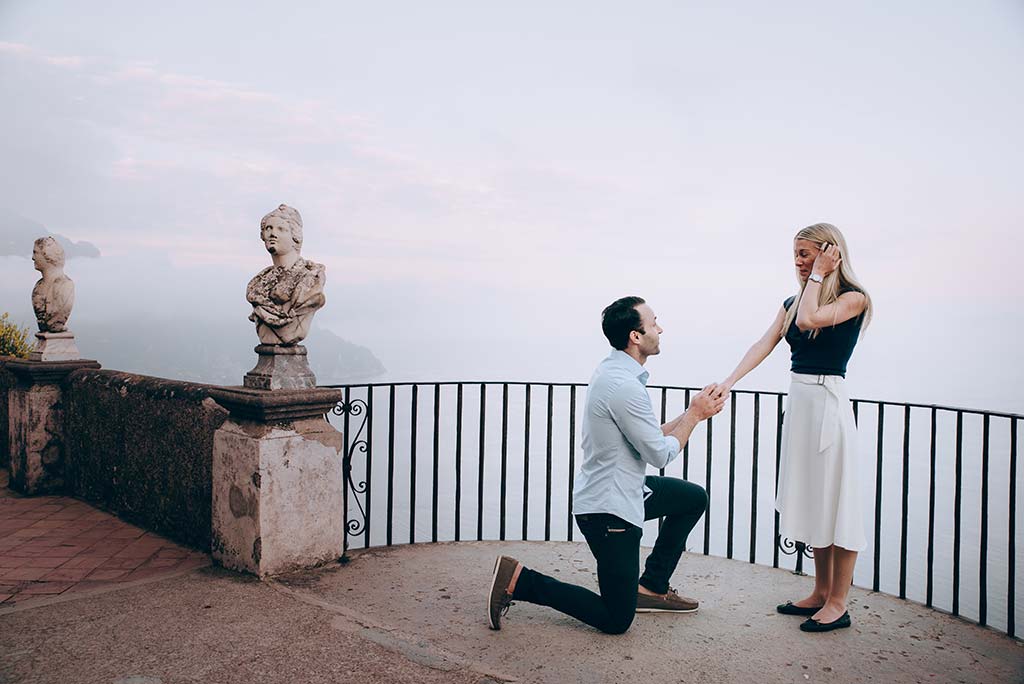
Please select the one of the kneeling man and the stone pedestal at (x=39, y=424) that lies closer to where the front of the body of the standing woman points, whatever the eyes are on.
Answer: the kneeling man

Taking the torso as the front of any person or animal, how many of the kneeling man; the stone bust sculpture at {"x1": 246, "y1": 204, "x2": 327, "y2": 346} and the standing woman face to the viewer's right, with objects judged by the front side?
1

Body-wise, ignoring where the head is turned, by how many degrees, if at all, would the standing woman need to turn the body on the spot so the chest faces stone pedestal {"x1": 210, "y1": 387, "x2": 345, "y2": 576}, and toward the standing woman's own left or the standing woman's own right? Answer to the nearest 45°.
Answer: approximately 45° to the standing woman's own right

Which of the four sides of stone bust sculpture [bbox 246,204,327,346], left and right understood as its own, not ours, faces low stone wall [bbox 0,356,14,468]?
right

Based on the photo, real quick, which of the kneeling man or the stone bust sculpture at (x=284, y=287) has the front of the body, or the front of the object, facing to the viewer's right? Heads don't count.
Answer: the kneeling man

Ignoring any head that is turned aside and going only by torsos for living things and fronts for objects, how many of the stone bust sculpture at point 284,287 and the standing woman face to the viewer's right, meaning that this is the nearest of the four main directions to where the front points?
0

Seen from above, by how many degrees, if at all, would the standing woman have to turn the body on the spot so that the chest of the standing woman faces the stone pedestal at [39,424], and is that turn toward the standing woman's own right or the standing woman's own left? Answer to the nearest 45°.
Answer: approximately 45° to the standing woman's own right

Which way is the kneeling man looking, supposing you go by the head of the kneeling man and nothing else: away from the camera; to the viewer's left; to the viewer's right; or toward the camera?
to the viewer's right

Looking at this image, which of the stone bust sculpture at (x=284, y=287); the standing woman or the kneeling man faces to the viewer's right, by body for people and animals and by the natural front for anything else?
the kneeling man

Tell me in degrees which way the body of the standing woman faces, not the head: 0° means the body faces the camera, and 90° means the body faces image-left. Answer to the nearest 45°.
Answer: approximately 45°

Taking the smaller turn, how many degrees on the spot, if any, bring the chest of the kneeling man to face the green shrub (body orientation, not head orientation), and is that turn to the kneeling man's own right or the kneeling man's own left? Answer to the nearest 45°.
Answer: approximately 135° to the kneeling man's own left

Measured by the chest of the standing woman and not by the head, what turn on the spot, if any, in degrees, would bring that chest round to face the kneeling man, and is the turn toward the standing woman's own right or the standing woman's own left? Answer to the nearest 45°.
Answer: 0° — they already face them

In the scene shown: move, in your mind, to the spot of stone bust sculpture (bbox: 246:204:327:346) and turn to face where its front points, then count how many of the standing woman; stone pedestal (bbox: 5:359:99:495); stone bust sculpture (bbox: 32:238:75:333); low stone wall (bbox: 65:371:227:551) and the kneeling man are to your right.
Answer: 3

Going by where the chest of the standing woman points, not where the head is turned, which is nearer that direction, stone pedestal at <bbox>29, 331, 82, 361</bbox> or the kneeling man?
the kneeling man

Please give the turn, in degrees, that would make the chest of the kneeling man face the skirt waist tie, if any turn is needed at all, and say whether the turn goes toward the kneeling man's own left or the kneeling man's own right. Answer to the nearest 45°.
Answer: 0° — they already face it

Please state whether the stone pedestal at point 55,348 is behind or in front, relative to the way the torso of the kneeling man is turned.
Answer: behind

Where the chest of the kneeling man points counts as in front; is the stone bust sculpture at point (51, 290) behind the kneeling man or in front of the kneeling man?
behind

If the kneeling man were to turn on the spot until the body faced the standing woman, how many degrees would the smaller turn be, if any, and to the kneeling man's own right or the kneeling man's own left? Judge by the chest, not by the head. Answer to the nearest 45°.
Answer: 0° — they already face them

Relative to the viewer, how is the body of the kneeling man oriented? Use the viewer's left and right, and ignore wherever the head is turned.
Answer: facing to the right of the viewer

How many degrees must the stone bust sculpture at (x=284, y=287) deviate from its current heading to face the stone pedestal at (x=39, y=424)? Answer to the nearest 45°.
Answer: approximately 90° to its right
